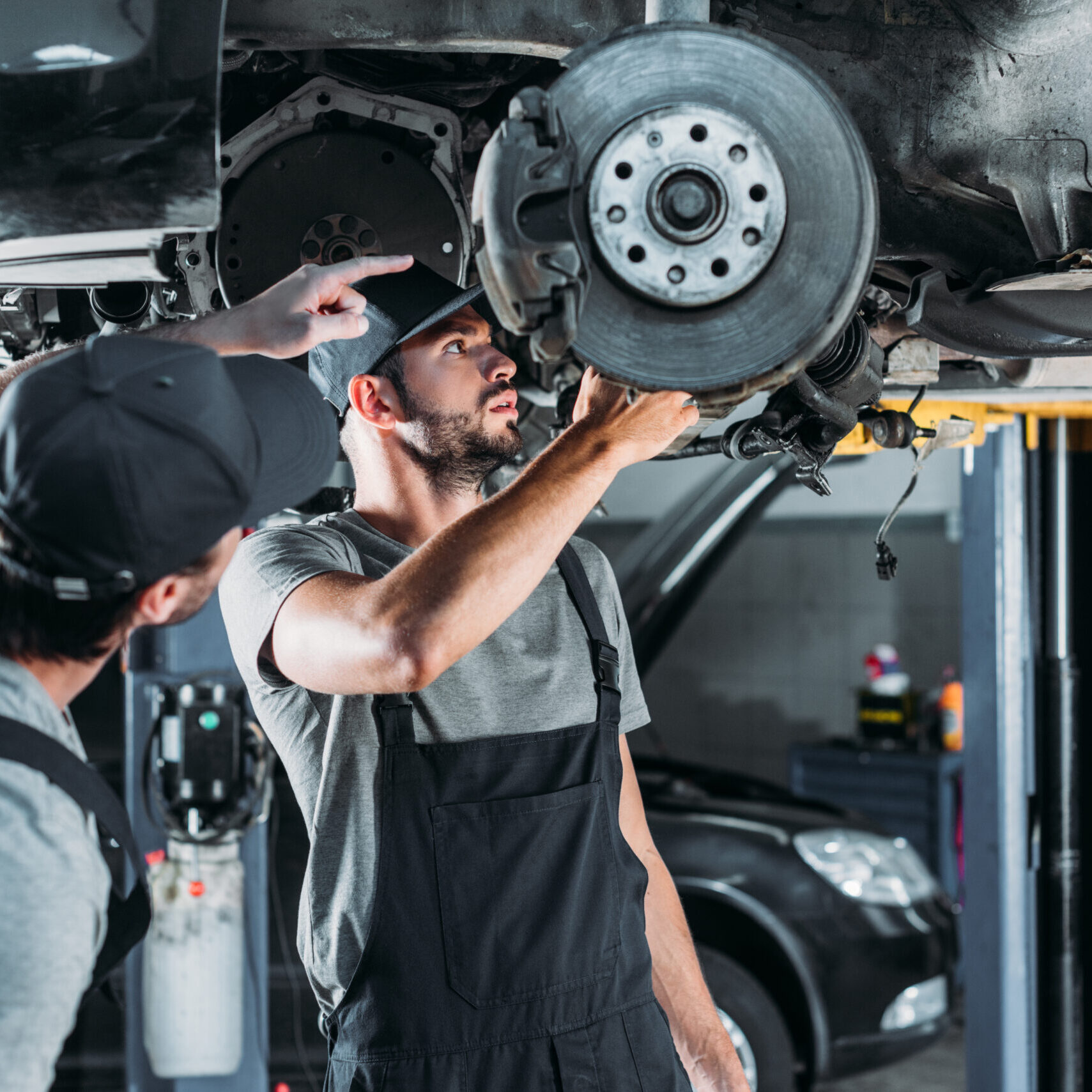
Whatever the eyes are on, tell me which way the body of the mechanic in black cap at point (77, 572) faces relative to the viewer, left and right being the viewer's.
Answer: facing away from the viewer and to the right of the viewer

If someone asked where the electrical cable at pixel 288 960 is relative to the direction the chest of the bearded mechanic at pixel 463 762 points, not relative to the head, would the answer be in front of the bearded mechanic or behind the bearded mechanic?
behind

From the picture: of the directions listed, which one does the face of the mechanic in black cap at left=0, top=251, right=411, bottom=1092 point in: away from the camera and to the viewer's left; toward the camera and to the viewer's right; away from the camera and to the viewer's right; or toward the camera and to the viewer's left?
away from the camera and to the viewer's right

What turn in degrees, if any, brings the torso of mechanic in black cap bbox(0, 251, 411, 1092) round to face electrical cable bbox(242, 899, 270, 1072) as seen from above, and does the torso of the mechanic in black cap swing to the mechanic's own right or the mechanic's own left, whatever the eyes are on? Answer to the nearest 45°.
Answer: approximately 45° to the mechanic's own left
